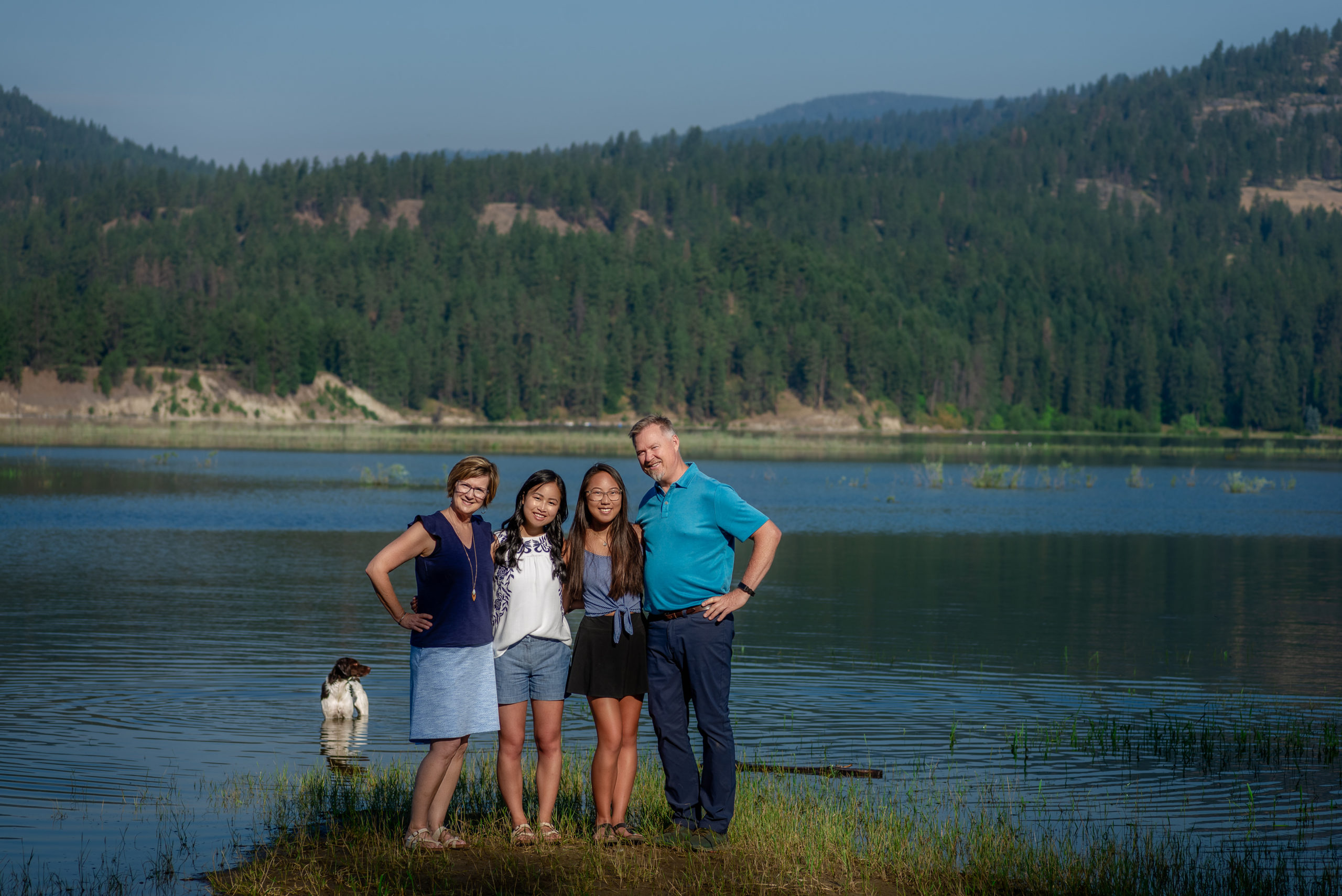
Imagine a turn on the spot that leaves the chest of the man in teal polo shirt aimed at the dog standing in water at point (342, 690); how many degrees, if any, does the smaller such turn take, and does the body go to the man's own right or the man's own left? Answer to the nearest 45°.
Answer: approximately 90° to the man's own right

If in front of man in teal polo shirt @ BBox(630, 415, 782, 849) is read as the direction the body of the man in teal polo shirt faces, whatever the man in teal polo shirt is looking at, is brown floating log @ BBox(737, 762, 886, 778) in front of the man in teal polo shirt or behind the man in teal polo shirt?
behind

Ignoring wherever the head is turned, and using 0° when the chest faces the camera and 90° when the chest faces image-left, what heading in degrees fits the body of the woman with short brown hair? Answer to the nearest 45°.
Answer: approximately 315°

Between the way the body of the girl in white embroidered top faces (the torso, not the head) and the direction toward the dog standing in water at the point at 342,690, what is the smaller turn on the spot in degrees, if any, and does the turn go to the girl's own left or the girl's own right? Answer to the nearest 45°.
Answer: approximately 180°

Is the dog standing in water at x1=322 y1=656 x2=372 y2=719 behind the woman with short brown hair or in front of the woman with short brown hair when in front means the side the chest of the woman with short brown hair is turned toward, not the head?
behind

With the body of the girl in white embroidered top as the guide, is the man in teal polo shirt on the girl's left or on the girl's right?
on the girl's left

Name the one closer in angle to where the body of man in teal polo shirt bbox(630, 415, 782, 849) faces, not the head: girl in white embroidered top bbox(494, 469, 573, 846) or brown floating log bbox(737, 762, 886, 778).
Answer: the girl in white embroidered top

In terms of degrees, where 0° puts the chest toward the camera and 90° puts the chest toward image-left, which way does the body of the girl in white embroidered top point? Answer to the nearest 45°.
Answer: approximately 0°
